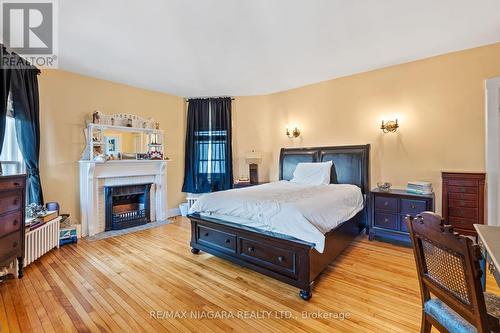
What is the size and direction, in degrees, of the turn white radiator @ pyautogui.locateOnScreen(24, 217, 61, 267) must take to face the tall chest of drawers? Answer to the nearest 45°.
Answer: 0° — it already faces it

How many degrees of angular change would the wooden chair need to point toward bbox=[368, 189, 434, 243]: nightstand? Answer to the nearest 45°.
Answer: approximately 45° to its left

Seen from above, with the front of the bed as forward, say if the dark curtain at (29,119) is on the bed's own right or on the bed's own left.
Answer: on the bed's own right

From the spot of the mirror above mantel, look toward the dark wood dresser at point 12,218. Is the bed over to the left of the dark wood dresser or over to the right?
left

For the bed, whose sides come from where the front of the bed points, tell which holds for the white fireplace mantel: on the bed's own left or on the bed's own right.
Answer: on the bed's own right

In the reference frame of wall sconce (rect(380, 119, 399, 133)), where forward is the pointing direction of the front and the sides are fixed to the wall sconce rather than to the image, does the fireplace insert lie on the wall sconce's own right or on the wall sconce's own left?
on the wall sconce's own right
